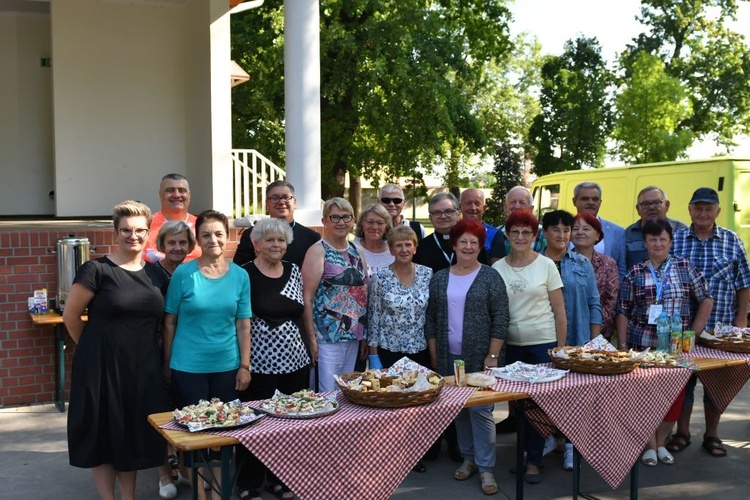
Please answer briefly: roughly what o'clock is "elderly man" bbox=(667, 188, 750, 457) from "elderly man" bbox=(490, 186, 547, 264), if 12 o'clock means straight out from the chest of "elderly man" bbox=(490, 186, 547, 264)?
"elderly man" bbox=(667, 188, 750, 457) is roughly at 9 o'clock from "elderly man" bbox=(490, 186, 547, 264).

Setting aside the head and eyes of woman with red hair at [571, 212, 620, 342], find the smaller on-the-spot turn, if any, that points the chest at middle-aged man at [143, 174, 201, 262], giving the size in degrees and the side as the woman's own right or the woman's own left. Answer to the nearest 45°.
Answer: approximately 45° to the woman's own right

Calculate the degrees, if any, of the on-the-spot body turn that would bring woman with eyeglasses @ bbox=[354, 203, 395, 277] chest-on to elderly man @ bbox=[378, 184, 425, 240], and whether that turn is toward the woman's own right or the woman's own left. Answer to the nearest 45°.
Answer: approximately 180°

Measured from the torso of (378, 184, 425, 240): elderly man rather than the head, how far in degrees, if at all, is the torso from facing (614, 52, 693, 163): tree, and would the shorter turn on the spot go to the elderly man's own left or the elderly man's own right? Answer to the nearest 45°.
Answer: approximately 135° to the elderly man's own left

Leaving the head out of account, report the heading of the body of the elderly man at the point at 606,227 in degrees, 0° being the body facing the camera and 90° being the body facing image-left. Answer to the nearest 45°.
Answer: approximately 0°

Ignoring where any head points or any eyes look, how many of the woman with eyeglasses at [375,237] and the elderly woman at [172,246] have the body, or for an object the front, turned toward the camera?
2

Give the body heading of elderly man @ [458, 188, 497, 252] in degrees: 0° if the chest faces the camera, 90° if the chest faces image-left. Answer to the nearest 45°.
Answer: approximately 0°

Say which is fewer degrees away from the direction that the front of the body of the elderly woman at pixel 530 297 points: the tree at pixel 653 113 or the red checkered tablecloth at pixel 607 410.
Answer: the red checkered tablecloth
